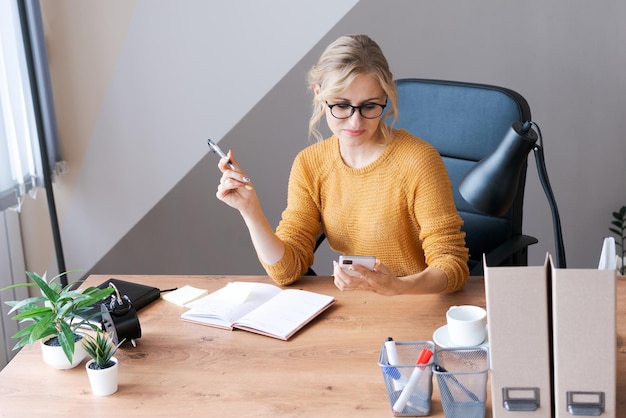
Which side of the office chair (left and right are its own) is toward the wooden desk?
front

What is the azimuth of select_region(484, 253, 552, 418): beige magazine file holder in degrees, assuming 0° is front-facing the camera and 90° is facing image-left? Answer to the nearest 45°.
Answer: approximately 0°

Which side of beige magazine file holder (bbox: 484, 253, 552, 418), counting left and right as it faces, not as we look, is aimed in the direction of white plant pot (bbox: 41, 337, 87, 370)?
right

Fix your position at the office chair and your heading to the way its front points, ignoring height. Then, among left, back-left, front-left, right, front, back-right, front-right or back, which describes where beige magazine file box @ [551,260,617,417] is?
front-left

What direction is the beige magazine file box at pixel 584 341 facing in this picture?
toward the camera

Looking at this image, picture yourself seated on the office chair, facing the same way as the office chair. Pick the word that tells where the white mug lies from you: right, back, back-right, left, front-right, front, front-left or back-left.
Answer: front-left

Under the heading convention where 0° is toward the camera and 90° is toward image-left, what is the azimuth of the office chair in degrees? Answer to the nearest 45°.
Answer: approximately 45°

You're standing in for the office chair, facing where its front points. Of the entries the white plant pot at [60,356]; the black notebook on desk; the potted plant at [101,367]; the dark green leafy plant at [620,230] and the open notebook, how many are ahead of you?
4

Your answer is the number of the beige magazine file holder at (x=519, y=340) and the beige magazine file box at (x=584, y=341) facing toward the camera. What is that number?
2

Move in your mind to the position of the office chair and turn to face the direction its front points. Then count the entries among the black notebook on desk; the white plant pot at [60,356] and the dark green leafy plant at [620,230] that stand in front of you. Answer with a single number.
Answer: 2

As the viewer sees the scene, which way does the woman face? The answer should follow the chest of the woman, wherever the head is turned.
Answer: toward the camera

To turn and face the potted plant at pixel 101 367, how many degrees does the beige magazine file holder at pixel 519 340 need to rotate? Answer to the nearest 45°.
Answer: approximately 90° to its right

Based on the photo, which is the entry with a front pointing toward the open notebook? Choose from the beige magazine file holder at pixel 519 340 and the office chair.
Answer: the office chair
